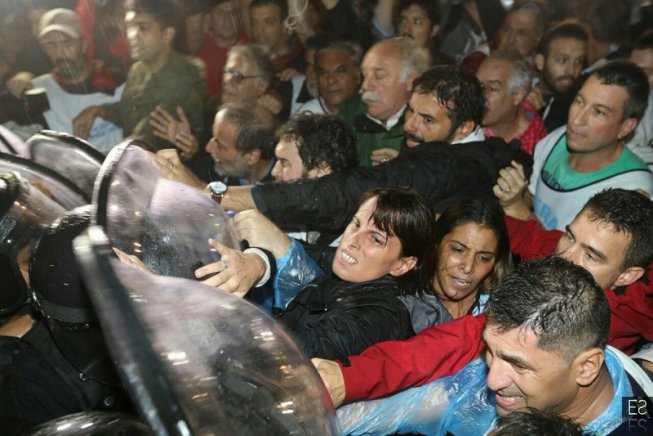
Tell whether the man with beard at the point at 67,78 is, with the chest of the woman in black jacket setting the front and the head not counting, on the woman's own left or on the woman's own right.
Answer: on the woman's own right

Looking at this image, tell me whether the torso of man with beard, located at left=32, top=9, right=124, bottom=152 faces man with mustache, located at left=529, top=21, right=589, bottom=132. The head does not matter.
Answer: no

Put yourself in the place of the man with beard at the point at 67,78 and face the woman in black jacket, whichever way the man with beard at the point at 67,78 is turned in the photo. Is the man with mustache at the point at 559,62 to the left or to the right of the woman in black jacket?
left

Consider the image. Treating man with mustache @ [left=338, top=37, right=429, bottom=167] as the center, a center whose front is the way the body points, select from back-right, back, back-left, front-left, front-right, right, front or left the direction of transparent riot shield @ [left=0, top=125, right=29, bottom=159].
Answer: front

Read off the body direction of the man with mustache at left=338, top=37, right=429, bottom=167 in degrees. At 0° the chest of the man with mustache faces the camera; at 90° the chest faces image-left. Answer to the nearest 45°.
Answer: approximately 45°

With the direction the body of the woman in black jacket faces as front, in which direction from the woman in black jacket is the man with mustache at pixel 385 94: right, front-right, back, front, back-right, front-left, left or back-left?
back-right

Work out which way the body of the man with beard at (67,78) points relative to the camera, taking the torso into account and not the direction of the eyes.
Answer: toward the camera

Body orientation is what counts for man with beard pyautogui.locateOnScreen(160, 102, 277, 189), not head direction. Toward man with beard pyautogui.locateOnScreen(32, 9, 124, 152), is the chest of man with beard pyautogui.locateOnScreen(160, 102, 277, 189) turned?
no

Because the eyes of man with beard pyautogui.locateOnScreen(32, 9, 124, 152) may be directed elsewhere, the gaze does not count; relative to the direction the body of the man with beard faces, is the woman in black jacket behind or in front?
in front

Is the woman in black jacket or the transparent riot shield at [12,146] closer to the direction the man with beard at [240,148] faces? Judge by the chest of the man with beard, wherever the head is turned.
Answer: the transparent riot shield

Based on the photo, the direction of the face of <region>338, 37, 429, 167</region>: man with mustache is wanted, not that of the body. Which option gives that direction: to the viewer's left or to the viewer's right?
to the viewer's left

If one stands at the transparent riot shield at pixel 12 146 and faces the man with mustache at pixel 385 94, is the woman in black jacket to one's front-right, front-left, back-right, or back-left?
front-right

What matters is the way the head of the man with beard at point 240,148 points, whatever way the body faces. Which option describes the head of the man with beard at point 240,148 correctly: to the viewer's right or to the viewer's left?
to the viewer's left
